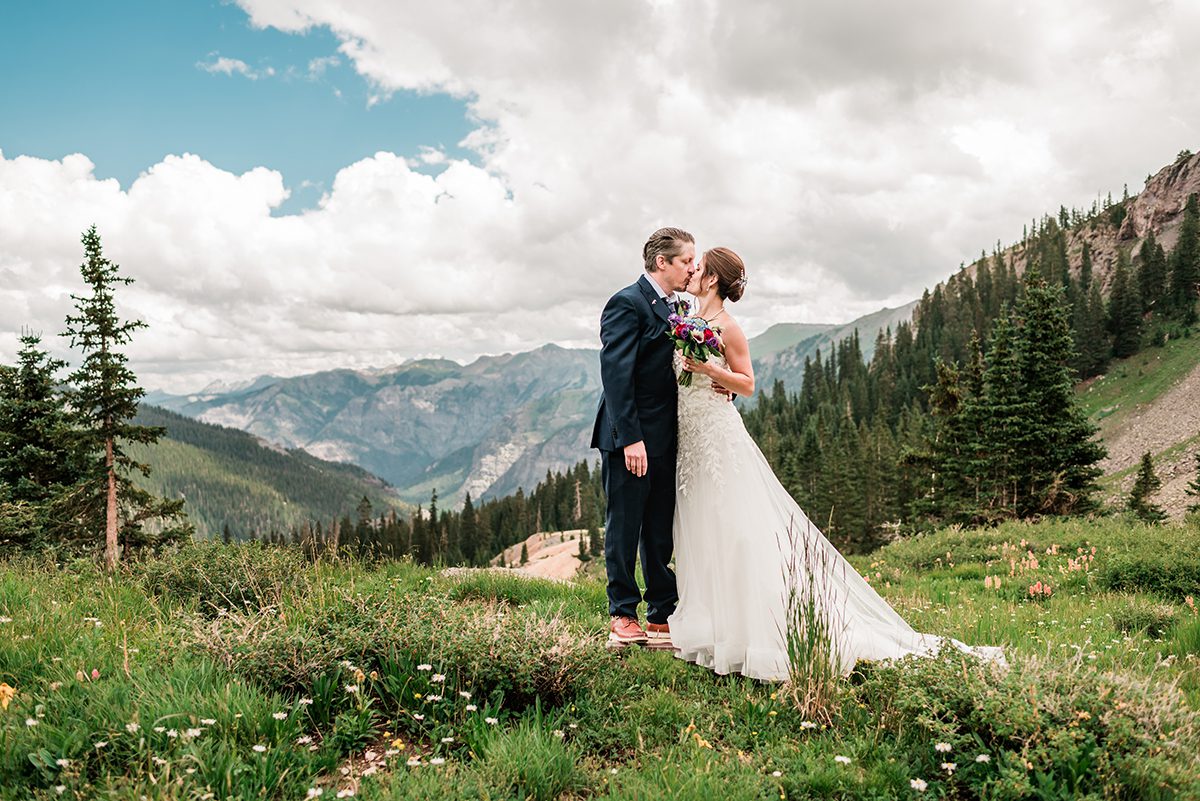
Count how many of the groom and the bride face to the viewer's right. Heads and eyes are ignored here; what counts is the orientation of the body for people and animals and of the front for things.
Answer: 1

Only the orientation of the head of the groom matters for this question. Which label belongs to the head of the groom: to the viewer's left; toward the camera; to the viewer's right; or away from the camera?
to the viewer's right

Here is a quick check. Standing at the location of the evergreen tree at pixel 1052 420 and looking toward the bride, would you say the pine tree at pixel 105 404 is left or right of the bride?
right

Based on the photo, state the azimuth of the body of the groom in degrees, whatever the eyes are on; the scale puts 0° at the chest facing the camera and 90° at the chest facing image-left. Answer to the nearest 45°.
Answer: approximately 270°

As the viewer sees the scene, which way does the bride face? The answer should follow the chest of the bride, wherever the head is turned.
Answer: to the viewer's left

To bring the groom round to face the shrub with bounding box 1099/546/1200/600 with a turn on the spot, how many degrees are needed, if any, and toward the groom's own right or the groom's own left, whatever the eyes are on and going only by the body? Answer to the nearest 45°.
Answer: approximately 45° to the groom's own left

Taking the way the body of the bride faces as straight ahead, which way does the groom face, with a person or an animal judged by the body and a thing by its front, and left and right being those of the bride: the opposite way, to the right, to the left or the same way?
the opposite way

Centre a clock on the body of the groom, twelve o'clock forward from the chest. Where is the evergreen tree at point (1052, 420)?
The evergreen tree is roughly at 10 o'clock from the groom.
